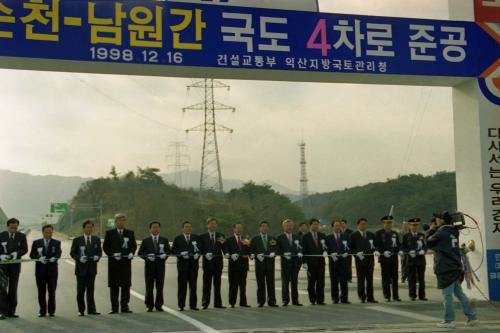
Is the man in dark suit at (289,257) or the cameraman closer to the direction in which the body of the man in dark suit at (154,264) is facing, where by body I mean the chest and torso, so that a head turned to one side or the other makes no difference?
the cameraman

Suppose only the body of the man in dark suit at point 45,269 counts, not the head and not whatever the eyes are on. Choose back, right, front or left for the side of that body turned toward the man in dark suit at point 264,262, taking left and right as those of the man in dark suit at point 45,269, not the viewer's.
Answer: left

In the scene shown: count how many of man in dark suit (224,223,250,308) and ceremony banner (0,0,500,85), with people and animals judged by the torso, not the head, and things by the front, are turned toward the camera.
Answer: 2

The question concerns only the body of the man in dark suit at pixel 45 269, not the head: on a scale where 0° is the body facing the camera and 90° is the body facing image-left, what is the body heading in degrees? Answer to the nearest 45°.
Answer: approximately 0°

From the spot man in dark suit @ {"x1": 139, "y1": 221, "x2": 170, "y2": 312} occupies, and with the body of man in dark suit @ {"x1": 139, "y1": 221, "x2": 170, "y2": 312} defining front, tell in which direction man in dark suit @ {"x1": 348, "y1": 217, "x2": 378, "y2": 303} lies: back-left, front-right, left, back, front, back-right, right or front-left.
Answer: left

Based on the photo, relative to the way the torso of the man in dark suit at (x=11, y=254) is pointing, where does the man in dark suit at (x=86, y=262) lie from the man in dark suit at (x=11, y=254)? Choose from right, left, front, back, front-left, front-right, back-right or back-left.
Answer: left

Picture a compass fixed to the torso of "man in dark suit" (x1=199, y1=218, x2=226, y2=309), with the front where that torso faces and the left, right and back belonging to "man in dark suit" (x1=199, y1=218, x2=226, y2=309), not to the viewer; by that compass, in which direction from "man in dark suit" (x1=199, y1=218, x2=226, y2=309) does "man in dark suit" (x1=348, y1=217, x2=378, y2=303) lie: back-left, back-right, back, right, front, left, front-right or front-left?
left

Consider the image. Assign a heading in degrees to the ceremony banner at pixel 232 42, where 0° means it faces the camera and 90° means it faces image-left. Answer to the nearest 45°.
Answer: approximately 0°
